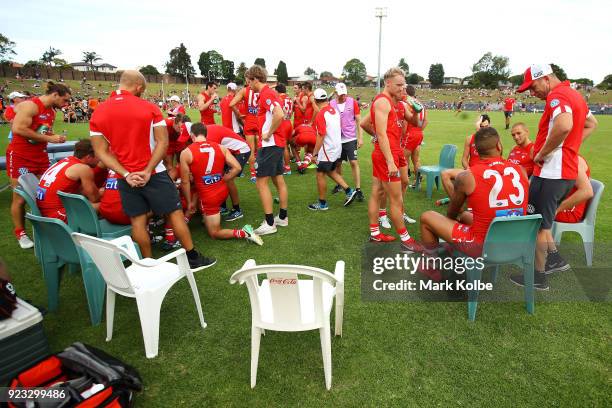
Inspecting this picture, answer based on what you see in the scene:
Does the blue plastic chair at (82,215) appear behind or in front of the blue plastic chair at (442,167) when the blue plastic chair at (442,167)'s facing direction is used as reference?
in front

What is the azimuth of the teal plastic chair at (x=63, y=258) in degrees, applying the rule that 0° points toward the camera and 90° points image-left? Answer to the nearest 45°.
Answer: approximately 225°

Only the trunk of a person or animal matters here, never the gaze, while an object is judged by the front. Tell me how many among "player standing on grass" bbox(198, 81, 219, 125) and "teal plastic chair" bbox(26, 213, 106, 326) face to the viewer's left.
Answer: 0

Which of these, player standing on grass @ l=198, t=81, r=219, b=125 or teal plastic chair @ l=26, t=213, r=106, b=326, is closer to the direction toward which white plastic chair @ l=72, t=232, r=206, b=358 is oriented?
the player standing on grass

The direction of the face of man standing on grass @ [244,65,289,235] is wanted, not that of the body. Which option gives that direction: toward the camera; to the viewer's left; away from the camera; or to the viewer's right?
to the viewer's left

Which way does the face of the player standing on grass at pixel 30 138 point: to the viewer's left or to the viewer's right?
to the viewer's right

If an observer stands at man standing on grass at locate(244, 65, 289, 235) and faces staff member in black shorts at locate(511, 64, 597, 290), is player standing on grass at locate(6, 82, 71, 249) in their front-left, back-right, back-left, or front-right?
back-right
